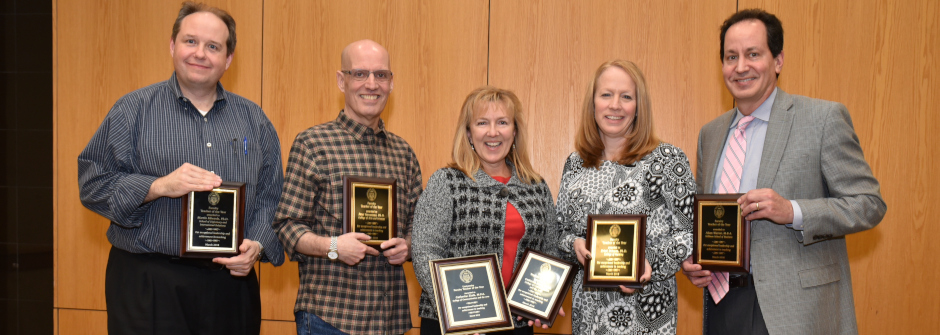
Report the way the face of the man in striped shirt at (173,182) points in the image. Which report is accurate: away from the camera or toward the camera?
toward the camera

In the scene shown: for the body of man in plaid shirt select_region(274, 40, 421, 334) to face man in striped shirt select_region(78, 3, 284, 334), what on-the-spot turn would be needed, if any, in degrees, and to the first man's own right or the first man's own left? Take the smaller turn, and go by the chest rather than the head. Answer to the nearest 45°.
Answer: approximately 135° to the first man's own right

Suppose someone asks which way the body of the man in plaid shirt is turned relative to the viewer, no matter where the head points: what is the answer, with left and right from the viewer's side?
facing the viewer and to the right of the viewer

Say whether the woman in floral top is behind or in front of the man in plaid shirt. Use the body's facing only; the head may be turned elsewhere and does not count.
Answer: in front

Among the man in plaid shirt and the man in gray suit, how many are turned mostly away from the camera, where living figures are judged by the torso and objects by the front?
0

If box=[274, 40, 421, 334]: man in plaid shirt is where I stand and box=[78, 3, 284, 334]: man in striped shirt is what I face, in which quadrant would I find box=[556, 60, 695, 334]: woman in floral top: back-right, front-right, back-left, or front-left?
back-left

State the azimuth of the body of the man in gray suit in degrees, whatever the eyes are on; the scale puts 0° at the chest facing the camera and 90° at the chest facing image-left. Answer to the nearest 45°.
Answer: approximately 45°

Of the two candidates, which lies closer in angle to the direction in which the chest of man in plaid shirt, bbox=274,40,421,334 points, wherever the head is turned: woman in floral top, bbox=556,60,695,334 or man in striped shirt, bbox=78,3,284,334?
the woman in floral top

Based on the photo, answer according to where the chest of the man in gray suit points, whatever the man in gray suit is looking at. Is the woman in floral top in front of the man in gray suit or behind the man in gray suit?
in front
